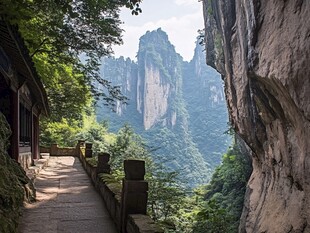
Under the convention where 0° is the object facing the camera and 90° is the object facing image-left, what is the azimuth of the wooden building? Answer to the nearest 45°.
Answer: approximately 270°
